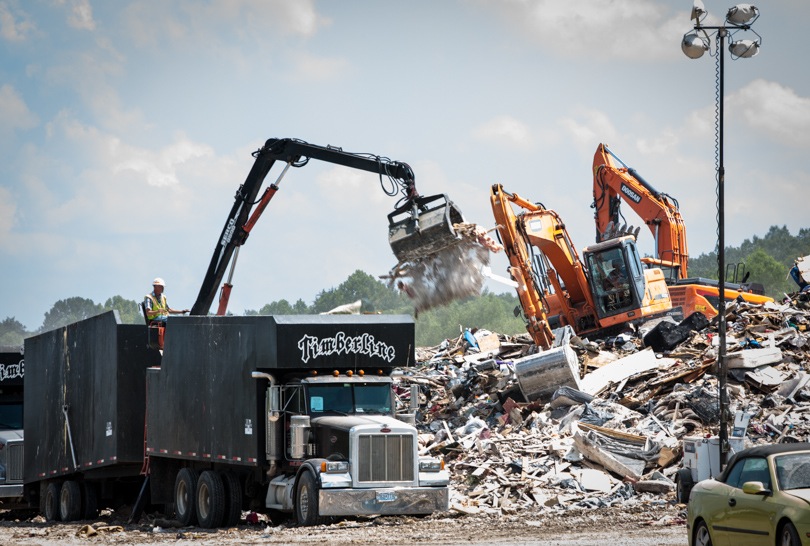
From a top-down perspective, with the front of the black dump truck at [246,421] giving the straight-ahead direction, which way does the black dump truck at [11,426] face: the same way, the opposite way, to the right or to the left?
the same way

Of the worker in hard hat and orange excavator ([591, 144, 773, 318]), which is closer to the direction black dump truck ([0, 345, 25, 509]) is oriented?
the worker in hard hat

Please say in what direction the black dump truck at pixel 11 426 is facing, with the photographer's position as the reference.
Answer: facing the viewer and to the right of the viewer

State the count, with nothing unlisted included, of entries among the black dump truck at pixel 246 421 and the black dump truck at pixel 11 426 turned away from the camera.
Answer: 0

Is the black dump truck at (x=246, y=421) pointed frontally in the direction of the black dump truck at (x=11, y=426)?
no

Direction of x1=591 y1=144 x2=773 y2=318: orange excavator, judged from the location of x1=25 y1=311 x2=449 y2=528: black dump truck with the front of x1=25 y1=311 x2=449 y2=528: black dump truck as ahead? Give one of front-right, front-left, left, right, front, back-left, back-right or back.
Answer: left

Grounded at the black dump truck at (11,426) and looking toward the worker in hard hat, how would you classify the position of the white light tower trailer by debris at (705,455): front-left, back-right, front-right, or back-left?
front-left

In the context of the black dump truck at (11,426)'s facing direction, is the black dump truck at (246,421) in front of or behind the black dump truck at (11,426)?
in front
